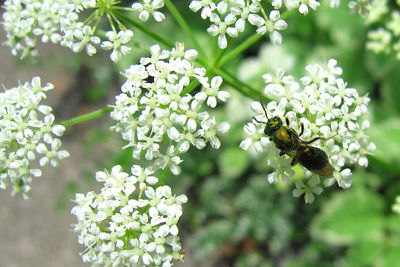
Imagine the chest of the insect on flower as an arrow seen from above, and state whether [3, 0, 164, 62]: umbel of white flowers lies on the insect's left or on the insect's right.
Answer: on the insect's left

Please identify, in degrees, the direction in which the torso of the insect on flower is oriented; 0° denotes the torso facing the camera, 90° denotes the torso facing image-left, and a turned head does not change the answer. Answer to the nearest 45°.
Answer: approximately 135°

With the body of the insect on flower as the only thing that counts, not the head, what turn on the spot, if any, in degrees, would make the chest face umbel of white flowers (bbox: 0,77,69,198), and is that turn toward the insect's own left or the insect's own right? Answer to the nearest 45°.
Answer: approximately 45° to the insect's own left
